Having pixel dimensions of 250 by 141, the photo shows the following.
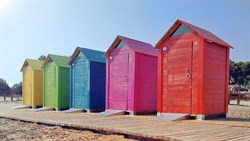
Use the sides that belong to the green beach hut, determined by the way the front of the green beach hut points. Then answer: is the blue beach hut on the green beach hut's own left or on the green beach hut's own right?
on the green beach hut's own left

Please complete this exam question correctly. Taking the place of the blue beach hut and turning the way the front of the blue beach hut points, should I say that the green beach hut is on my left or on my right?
on my right

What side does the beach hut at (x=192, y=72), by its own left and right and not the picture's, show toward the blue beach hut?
right
